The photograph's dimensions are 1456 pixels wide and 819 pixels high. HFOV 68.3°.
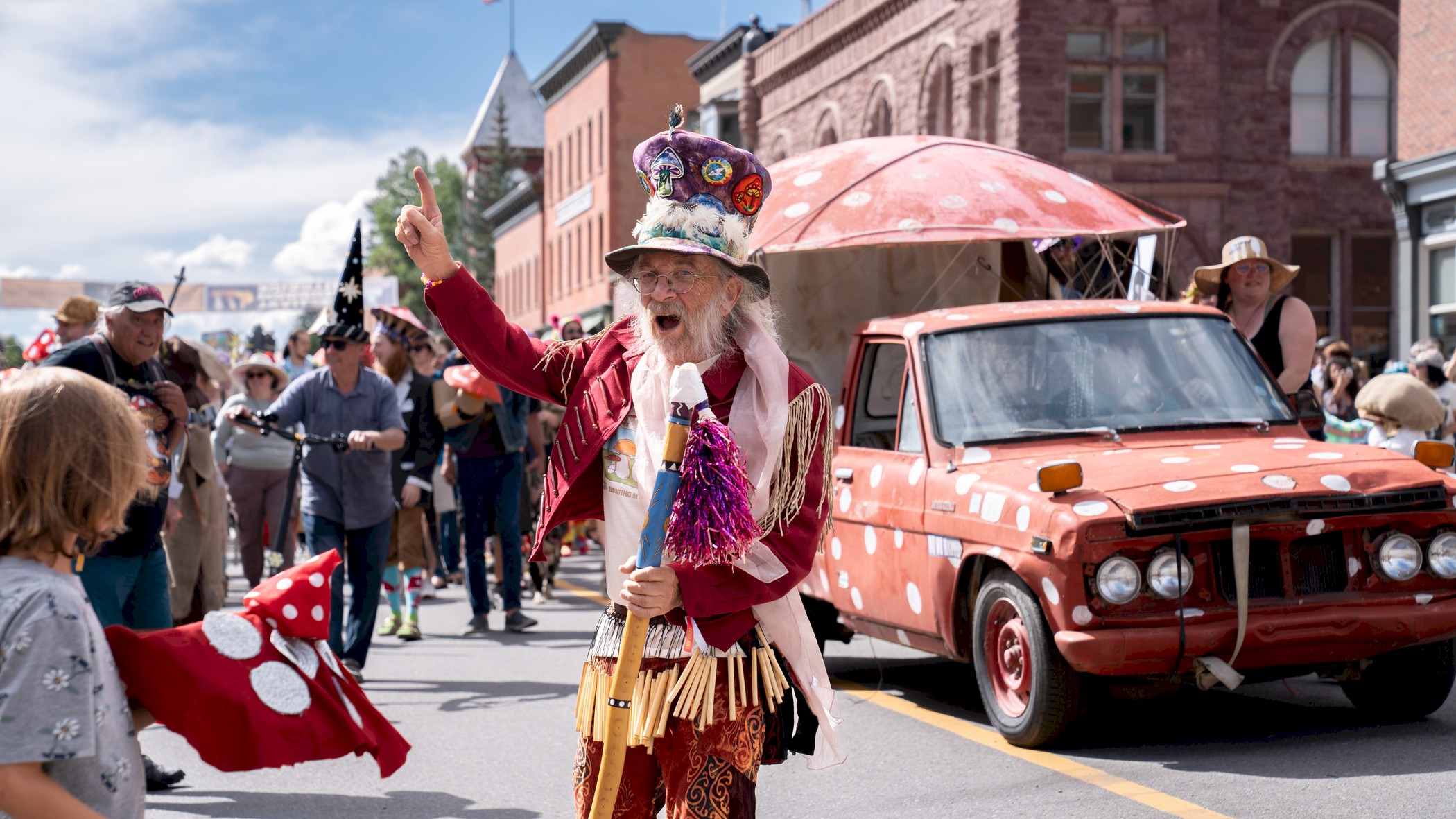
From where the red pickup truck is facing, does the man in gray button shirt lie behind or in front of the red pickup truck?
behind

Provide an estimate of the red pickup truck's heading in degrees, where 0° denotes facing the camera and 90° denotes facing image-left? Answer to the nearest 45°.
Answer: approximately 315°

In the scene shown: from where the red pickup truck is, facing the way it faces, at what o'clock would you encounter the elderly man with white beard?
The elderly man with white beard is roughly at 2 o'clock from the red pickup truck.

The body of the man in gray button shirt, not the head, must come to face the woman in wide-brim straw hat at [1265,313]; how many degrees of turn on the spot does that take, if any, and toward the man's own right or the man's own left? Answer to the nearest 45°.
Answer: approximately 90° to the man's own left

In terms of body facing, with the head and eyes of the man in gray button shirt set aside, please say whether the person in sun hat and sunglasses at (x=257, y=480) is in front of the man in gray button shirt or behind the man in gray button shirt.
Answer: behind

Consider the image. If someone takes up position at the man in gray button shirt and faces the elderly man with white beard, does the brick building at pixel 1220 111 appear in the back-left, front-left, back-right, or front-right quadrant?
back-left

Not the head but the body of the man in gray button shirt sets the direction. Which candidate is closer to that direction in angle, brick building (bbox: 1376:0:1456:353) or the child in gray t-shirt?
the child in gray t-shirt

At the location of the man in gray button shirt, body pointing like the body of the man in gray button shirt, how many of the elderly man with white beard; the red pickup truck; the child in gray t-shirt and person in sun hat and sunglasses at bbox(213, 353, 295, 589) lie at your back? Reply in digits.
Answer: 1

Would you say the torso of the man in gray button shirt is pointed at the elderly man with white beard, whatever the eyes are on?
yes

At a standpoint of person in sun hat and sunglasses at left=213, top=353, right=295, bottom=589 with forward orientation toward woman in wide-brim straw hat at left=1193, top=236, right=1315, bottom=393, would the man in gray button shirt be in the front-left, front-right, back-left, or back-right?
front-right

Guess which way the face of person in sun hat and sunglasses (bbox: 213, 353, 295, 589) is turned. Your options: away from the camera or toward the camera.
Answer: toward the camera

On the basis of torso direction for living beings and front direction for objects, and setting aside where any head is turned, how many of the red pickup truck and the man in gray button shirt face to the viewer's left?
0

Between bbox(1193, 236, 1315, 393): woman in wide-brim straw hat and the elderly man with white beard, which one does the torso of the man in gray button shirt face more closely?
the elderly man with white beard

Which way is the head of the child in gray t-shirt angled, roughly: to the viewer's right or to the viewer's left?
to the viewer's right

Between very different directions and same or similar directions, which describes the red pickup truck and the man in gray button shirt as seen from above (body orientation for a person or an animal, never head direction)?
same or similar directions

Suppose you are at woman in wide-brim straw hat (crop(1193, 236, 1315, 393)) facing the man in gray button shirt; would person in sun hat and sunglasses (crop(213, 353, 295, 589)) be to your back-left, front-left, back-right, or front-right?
front-right

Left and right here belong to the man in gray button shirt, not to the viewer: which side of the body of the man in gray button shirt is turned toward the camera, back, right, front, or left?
front
